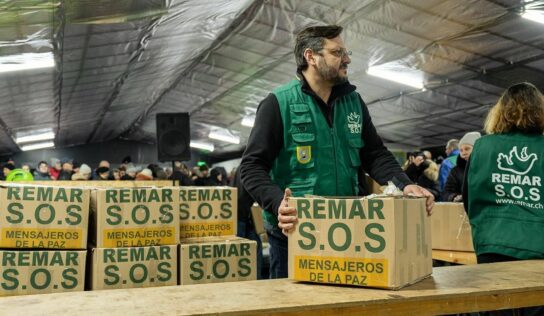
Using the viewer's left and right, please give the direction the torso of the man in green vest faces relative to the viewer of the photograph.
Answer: facing the viewer and to the right of the viewer

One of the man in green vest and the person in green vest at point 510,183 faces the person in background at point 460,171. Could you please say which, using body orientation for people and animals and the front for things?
the person in green vest at point 510,183

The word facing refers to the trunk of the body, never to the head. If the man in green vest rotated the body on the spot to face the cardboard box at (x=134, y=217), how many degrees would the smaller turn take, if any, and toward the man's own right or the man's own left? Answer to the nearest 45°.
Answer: approximately 135° to the man's own right

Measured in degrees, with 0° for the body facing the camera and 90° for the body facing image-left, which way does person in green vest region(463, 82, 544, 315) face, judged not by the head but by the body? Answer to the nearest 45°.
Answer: approximately 180°

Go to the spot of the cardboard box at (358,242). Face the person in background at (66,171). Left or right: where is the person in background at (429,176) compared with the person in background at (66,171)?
right

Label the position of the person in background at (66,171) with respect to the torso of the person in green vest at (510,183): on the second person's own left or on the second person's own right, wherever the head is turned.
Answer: on the second person's own left

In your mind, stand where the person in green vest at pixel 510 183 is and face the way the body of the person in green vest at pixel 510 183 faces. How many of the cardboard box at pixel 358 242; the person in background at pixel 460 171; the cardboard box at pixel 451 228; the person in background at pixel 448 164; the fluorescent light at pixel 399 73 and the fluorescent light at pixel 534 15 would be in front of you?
5

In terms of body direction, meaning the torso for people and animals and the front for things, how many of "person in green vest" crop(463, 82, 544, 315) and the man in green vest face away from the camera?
1

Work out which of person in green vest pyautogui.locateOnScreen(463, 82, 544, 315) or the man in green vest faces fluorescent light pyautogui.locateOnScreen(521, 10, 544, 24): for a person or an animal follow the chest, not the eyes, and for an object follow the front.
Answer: the person in green vest

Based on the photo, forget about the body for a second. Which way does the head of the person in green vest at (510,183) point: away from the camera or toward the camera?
away from the camera

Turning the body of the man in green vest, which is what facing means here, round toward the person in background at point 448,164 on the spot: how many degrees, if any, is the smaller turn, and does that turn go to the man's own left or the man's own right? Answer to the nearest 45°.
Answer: approximately 135° to the man's own left

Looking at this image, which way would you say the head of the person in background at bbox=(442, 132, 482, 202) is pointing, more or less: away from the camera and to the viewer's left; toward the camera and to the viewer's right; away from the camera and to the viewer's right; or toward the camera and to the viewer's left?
toward the camera and to the viewer's left

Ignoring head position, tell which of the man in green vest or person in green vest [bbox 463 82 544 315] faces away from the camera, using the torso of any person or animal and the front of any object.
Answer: the person in green vest
